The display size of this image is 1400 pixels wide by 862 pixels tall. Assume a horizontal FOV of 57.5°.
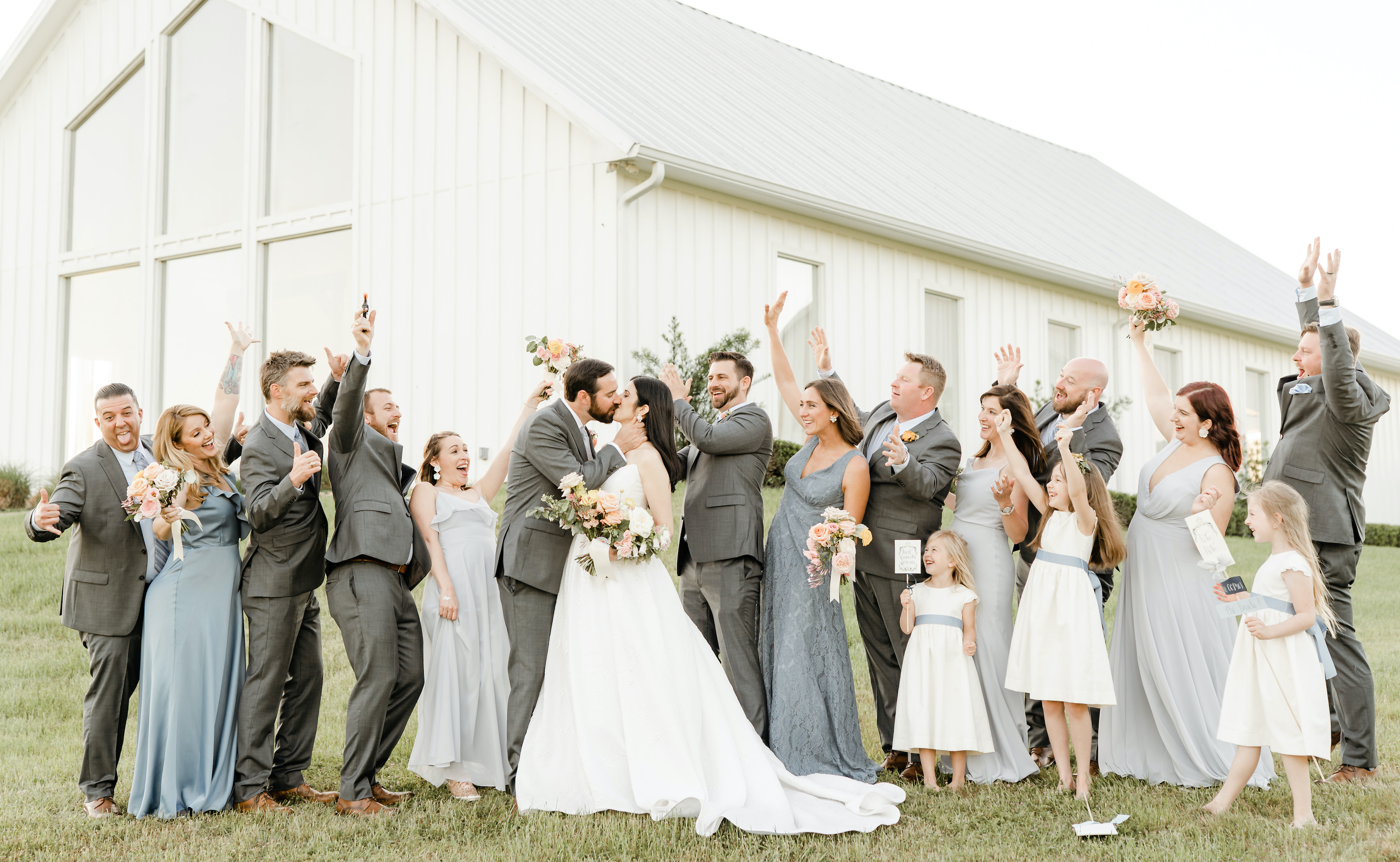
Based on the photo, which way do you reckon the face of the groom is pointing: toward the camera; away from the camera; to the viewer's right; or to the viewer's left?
to the viewer's right

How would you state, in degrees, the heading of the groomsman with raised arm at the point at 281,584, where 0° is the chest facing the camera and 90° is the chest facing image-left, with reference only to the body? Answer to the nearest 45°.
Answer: approximately 315°

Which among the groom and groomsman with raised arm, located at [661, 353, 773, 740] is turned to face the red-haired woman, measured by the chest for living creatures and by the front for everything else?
the groom

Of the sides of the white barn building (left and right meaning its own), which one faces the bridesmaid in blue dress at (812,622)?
left

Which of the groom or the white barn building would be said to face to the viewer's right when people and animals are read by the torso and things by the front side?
the groom

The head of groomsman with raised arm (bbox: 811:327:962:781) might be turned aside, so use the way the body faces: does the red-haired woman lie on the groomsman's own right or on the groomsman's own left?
on the groomsman's own left

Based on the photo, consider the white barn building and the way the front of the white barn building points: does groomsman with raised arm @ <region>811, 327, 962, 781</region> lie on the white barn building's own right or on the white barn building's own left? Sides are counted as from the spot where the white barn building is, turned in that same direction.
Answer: on the white barn building's own left

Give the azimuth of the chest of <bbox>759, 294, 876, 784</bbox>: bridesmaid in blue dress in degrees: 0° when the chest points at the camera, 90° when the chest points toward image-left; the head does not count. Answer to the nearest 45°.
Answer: approximately 45°

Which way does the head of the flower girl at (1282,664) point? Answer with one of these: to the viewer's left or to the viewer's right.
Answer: to the viewer's left

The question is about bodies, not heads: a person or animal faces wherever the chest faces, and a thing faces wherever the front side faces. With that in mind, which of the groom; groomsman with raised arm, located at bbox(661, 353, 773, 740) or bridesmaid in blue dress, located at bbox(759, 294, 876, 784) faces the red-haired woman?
the groom
